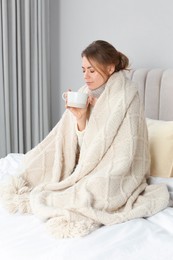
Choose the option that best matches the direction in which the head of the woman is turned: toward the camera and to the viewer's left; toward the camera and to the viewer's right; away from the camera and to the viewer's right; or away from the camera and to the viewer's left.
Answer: toward the camera and to the viewer's left

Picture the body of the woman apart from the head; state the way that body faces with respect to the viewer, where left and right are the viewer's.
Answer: facing the viewer and to the left of the viewer
